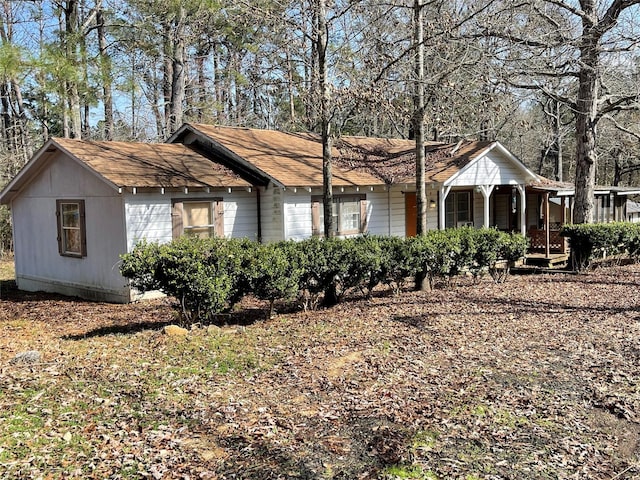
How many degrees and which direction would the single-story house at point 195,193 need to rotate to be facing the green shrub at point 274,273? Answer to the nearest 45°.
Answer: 0° — it already faces it

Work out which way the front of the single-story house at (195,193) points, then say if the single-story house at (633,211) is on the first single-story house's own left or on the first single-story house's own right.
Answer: on the first single-story house's own left

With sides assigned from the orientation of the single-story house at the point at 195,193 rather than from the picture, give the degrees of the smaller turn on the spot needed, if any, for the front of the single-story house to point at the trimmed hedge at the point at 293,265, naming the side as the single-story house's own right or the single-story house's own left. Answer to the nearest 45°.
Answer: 0° — it already faces it

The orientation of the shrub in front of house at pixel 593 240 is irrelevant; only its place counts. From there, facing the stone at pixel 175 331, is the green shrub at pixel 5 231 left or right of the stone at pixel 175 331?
right

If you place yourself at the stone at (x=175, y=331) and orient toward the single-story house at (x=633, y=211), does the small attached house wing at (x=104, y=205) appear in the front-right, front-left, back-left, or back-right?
front-left

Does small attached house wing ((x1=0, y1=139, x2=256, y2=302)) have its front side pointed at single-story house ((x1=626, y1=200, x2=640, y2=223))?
no

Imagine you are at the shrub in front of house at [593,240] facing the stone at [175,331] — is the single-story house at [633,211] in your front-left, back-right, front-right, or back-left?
back-right
